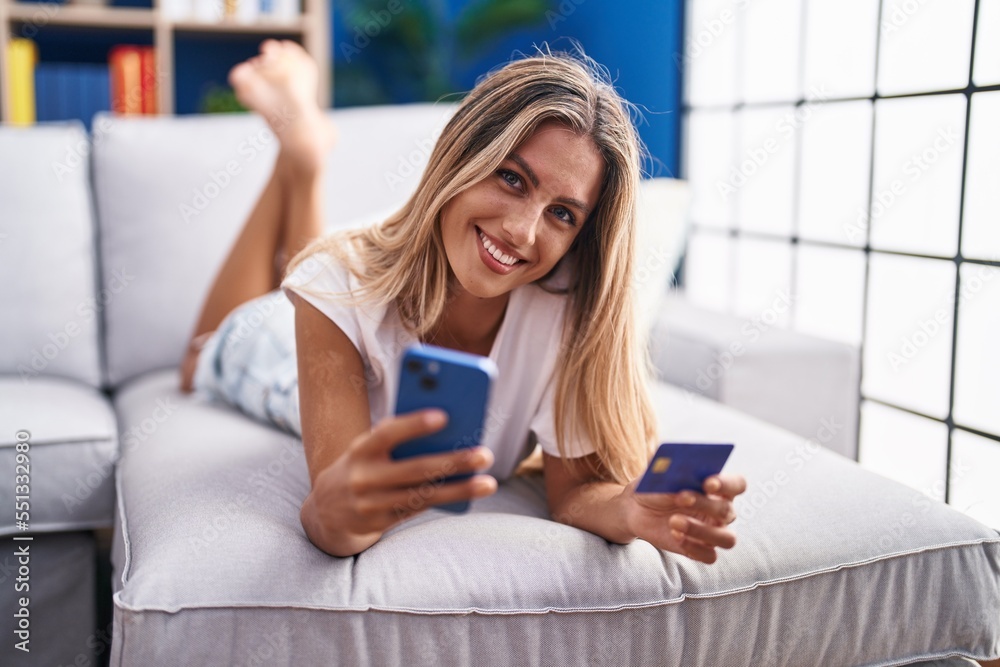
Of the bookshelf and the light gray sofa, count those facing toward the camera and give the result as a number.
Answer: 2

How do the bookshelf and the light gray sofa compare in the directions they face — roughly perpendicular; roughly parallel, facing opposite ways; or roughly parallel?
roughly parallel

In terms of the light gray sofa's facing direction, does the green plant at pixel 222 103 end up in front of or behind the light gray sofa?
behind

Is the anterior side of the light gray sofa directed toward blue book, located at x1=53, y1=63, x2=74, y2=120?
no

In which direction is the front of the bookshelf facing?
toward the camera

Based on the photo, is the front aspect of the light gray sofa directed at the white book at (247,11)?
no

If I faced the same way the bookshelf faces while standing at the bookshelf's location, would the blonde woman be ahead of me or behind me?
ahead

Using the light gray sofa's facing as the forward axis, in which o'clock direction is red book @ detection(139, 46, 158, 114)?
The red book is roughly at 5 o'clock from the light gray sofa.

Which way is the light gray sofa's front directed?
toward the camera

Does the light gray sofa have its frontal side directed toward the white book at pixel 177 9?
no

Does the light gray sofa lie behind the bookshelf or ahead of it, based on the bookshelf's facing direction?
ahead
